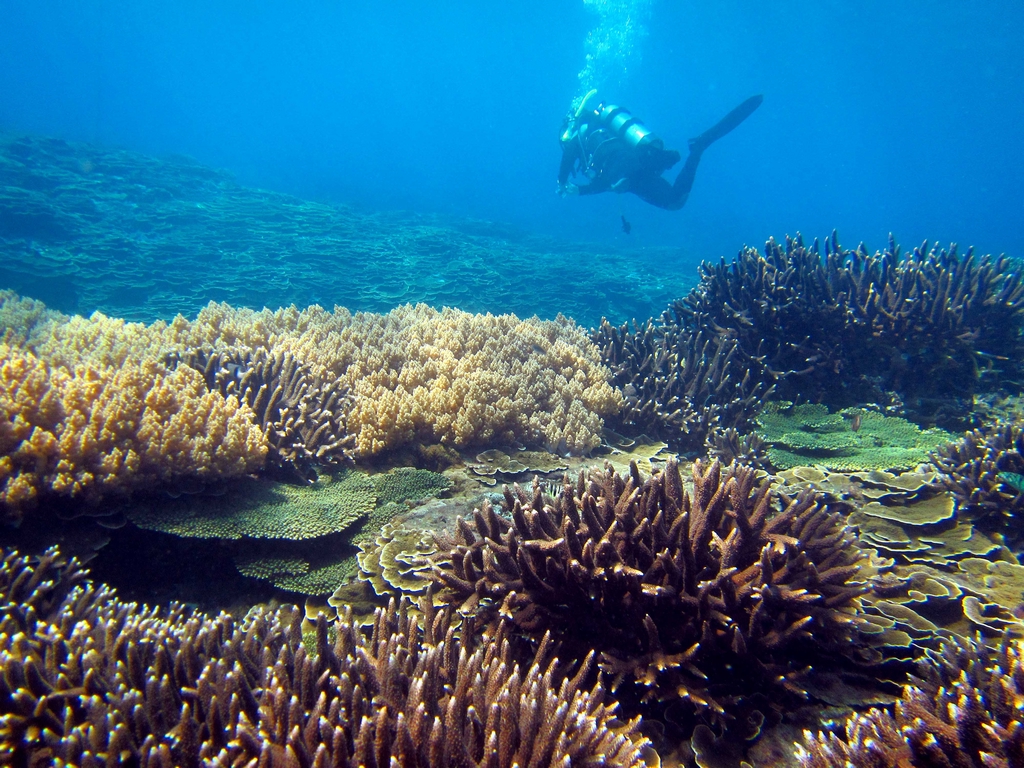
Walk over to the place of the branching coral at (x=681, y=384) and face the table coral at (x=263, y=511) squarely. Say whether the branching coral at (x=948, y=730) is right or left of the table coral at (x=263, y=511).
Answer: left
